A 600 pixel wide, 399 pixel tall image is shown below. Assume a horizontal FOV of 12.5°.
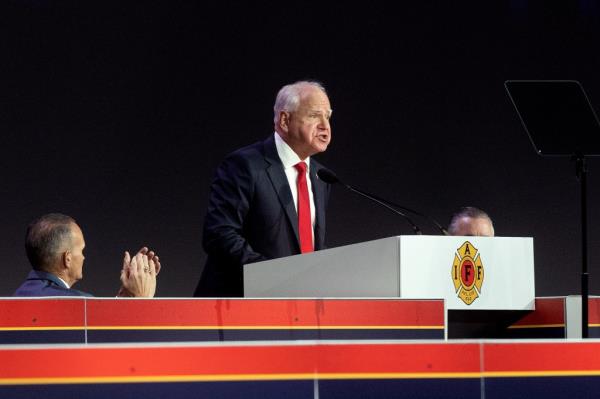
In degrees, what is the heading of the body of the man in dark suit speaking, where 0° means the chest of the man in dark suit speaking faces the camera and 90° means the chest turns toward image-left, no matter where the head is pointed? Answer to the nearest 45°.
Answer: approximately 315°

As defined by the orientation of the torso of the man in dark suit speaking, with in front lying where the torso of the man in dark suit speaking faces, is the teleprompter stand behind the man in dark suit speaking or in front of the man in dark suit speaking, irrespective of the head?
in front

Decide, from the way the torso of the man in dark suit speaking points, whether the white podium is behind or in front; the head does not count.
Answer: in front
